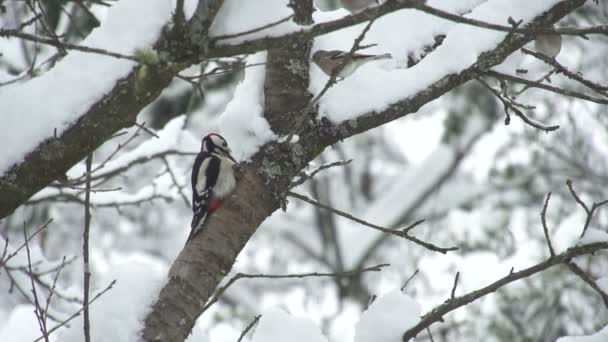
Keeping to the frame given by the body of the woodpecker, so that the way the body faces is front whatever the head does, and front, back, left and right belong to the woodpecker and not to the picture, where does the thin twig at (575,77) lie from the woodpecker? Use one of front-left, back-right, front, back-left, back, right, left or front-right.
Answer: front-right

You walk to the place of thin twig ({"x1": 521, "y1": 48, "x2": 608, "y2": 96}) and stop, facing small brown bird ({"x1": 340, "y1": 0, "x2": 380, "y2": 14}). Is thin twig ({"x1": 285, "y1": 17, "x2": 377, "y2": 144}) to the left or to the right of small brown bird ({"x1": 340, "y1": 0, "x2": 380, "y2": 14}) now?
left

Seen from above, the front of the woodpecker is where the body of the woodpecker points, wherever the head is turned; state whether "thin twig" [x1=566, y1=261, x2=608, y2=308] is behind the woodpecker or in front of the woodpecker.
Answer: in front

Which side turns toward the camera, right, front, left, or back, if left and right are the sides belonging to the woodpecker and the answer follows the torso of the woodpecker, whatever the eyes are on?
right
